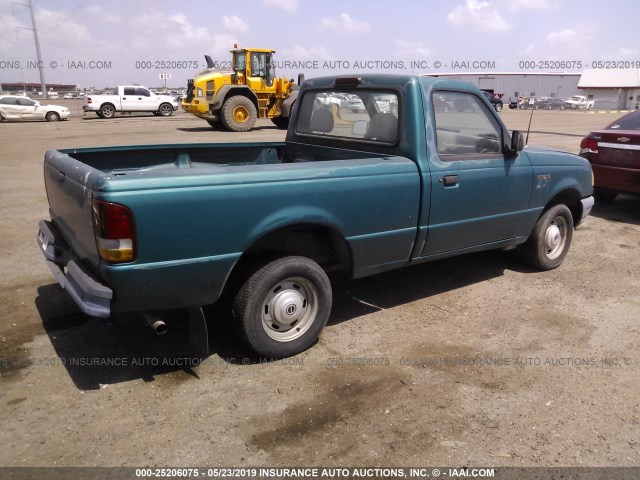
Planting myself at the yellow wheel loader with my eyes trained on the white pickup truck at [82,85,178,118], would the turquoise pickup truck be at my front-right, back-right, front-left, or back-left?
back-left

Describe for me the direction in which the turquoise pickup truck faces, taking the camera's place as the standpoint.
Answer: facing away from the viewer and to the right of the viewer

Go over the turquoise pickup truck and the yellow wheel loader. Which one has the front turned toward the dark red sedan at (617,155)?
the turquoise pickup truck

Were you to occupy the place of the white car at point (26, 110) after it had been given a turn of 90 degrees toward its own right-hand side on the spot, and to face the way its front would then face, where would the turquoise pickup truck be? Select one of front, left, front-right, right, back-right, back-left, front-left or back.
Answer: front

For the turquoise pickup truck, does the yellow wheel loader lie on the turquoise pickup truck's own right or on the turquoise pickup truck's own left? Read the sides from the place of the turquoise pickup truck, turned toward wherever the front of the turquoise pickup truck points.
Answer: on the turquoise pickup truck's own left

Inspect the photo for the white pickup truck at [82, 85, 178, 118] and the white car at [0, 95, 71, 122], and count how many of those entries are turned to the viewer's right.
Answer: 2

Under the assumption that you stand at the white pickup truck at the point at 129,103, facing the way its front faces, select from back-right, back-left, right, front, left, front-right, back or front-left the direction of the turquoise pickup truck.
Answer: right

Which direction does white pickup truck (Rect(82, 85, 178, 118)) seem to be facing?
to the viewer's right

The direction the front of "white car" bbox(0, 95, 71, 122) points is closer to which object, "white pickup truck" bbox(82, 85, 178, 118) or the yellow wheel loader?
the white pickup truck

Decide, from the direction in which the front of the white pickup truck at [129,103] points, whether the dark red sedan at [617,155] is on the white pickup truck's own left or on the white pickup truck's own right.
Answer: on the white pickup truck's own right

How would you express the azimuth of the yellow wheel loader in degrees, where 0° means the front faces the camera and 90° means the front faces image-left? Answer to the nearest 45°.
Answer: approximately 225°
